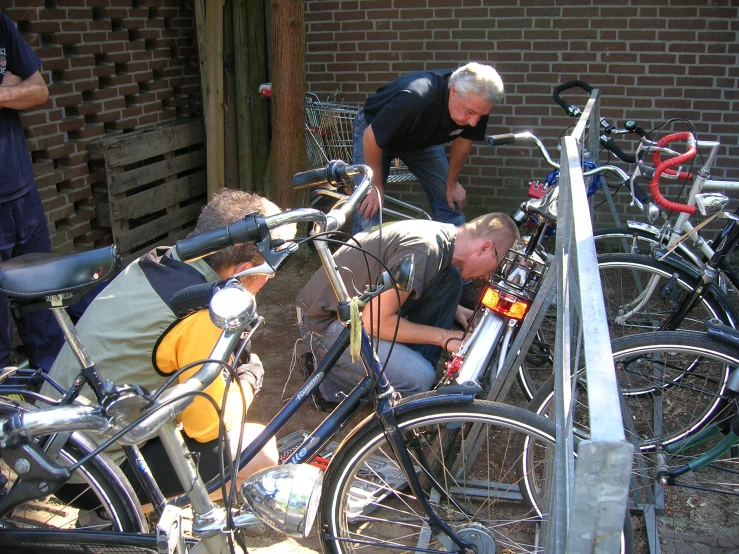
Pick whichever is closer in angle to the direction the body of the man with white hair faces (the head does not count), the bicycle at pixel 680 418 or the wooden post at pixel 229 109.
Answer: the bicycle

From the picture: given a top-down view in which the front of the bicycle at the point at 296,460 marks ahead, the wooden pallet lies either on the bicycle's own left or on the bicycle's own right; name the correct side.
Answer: on the bicycle's own left

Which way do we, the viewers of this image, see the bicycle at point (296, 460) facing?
facing to the right of the viewer

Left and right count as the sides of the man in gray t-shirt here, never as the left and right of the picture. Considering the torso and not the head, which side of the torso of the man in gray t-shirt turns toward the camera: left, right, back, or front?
right

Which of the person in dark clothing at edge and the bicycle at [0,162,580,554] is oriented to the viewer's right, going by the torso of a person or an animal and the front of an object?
the bicycle

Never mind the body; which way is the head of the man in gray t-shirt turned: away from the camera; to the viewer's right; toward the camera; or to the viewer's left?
to the viewer's right

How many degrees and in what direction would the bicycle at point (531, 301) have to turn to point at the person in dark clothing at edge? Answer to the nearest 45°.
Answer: approximately 135° to its left

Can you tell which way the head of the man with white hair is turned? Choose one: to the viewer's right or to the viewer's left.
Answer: to the viewer's right

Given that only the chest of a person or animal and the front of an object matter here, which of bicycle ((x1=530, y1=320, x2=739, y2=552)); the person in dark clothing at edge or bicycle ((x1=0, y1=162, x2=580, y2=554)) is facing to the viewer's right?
bicycle ((x1=0, y1=162, x2=580, y2=554))
